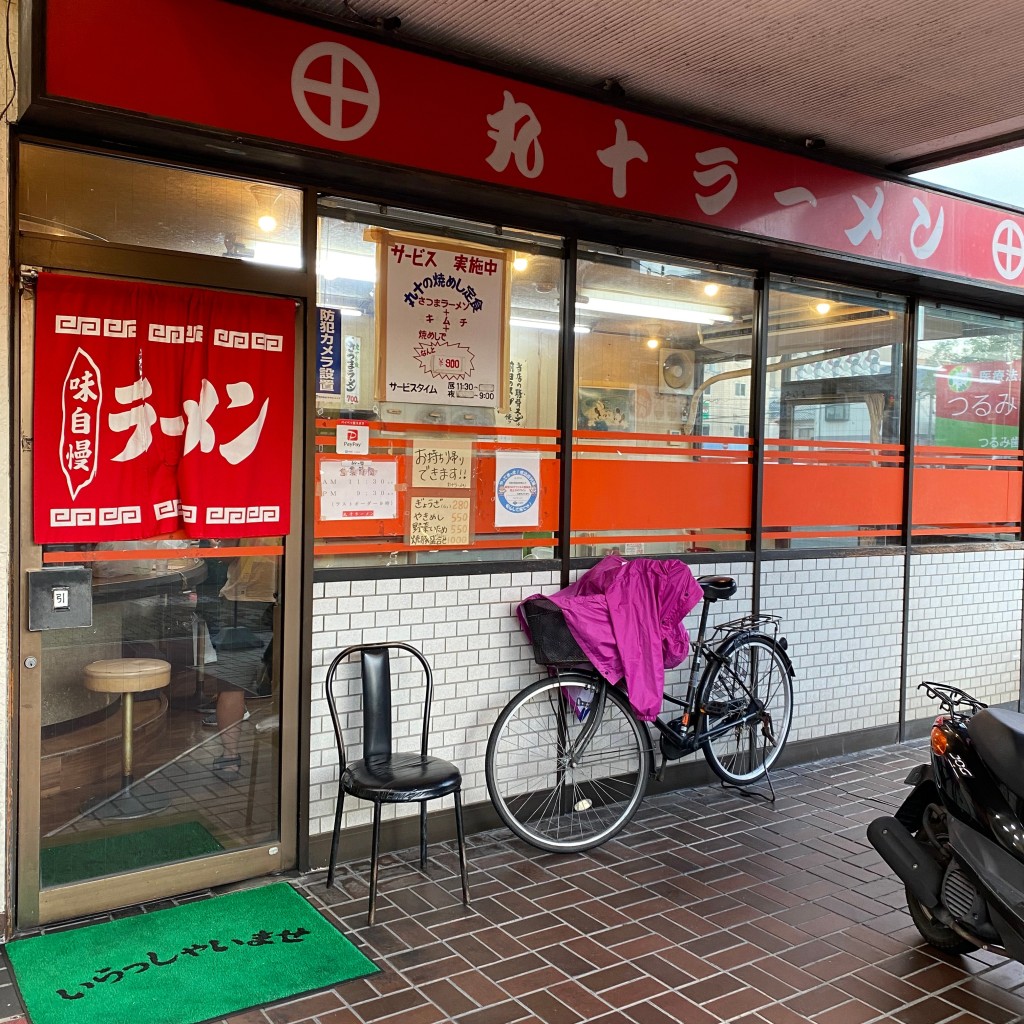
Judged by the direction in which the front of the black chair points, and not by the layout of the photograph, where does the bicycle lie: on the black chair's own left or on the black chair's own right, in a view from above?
on the black chair's own left

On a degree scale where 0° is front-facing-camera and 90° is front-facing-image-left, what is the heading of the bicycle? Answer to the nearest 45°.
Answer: approximately 45°

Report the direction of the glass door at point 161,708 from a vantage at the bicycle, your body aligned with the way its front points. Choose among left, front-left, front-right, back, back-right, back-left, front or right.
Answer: front

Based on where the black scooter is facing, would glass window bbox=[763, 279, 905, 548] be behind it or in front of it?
behind

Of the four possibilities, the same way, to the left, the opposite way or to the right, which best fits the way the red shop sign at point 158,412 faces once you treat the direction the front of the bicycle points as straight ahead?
to the left

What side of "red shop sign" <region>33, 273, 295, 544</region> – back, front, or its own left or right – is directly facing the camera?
front

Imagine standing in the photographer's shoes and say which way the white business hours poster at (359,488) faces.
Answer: facing the viewer

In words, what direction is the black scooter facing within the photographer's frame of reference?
facing the viewer and to the right of the viewer

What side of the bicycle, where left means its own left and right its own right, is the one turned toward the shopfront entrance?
front

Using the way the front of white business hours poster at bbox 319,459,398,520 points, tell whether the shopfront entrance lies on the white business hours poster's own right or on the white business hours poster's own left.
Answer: on the white business hours poster's own right

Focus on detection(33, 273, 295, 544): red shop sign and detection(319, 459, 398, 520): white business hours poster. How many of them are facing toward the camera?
2
